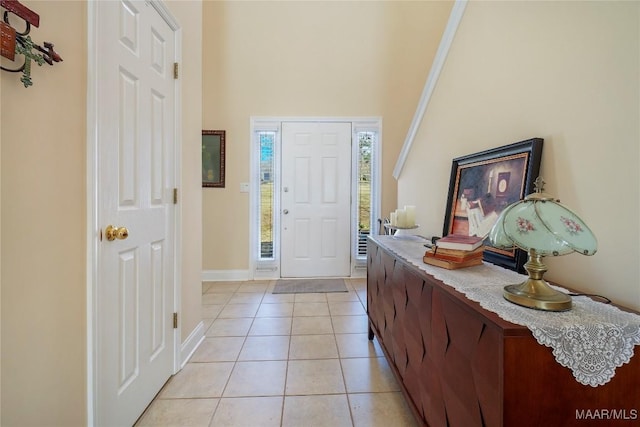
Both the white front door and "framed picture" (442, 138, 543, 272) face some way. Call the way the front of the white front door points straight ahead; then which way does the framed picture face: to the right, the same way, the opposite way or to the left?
to the right

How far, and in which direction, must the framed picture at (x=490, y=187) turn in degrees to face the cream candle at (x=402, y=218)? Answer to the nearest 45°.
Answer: approximately 90° to its right

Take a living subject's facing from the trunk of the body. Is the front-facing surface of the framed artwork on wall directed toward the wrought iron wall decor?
yes

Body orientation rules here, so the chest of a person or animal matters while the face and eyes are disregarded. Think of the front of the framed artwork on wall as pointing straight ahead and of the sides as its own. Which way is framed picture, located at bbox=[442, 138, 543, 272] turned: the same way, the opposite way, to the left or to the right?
to the right

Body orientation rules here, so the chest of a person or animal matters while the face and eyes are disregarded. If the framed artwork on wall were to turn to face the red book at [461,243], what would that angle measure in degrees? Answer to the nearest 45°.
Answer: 0° — it already faces it

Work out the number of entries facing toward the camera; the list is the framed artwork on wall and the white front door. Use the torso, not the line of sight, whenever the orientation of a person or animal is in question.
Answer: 2
